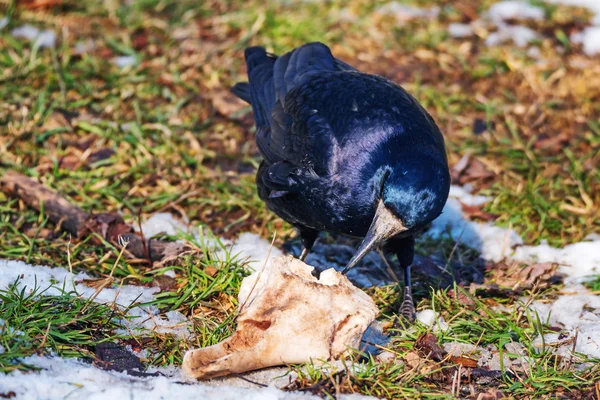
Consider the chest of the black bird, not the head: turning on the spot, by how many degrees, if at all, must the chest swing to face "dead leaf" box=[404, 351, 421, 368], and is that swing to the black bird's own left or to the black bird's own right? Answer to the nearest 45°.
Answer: approximately 45° to the black bird's own right

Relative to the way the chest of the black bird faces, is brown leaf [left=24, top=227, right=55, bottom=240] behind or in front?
behind

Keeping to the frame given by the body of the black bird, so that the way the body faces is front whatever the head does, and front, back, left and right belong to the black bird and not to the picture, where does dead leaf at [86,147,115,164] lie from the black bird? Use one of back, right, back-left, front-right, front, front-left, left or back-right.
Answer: back

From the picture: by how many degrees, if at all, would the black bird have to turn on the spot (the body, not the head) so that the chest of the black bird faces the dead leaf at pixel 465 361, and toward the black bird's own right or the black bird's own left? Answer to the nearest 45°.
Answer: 0° — it already faces it

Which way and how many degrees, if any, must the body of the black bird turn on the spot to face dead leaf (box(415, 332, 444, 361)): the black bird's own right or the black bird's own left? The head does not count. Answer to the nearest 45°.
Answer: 0° — it already faces it

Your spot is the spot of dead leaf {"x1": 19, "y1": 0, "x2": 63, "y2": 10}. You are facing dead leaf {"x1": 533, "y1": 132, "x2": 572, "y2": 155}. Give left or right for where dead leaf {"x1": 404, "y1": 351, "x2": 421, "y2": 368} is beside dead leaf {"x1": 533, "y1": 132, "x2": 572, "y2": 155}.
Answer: right

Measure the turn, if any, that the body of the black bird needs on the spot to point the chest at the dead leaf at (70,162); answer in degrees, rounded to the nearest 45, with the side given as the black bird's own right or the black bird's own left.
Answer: approximately 180°

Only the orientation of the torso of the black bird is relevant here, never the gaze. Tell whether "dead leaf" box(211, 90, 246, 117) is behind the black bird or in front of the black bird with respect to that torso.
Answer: behind

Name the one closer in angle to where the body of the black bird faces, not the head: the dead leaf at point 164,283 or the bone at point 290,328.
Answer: the bone

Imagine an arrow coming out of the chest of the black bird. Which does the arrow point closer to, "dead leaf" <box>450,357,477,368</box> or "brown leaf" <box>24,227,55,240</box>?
the dead leaf

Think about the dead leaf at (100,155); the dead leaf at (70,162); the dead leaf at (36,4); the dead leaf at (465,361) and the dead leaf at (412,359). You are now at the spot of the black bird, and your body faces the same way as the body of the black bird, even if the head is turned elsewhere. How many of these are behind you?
3

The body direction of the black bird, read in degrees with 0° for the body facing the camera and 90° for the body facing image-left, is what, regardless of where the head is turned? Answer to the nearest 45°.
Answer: approximately 315°
